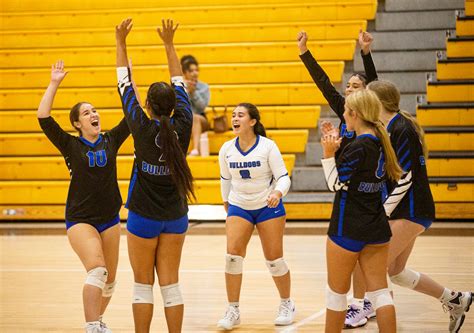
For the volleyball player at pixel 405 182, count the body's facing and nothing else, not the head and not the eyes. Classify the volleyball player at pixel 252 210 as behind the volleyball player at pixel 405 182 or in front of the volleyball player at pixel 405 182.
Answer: in front

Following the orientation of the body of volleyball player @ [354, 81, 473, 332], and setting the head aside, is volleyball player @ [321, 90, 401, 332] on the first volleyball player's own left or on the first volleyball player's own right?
on the first volleyball player's own left

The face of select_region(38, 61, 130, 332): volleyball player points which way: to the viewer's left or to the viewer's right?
to the viewer's right

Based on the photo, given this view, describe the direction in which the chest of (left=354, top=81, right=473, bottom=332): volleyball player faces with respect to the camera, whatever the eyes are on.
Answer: to the viewer's left

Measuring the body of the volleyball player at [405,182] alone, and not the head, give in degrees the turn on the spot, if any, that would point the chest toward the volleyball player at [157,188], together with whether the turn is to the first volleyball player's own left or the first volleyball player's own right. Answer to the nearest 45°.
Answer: approximately 45° to the first volleyball player's own left

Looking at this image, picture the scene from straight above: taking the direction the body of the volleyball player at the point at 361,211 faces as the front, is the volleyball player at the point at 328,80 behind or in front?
in front

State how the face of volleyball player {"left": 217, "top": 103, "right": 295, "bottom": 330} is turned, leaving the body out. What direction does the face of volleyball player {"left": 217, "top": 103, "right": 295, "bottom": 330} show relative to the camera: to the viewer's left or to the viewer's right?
to the viewer's left

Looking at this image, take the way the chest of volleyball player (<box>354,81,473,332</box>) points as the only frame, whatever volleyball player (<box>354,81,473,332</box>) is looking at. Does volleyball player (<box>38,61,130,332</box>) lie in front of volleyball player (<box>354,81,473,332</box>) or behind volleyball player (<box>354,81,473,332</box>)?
in front
